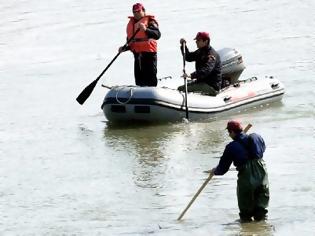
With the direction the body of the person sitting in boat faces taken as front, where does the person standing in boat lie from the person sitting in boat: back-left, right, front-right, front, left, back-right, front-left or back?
front

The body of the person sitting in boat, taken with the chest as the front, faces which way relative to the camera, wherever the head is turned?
to the viewer's left
